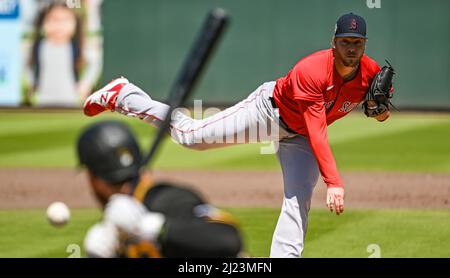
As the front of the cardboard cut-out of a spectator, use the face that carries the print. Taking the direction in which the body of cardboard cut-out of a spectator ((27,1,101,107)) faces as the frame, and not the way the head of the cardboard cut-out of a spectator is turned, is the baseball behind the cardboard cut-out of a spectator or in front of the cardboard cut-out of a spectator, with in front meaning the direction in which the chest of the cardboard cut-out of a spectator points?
in front
